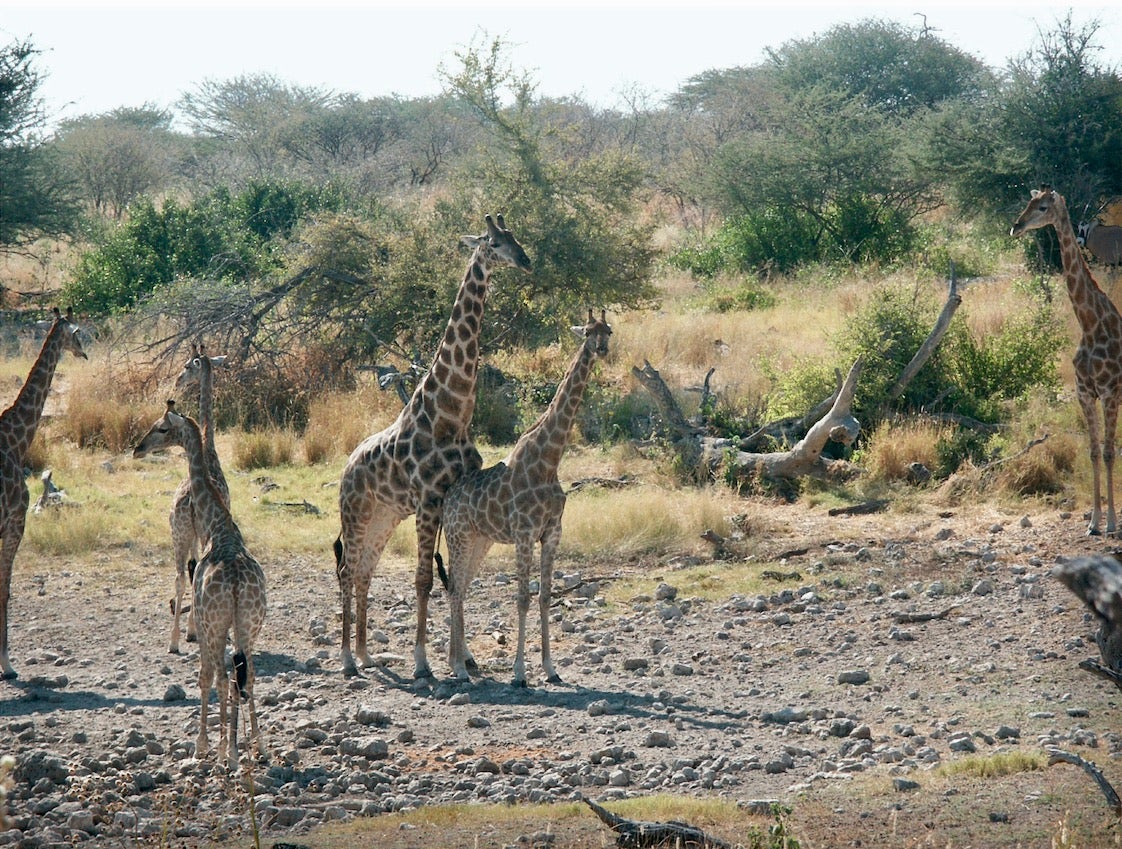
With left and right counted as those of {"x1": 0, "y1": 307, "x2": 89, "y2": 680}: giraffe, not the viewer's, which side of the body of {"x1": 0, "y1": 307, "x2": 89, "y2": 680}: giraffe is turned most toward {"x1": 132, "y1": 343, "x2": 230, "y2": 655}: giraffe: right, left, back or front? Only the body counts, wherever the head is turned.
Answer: front

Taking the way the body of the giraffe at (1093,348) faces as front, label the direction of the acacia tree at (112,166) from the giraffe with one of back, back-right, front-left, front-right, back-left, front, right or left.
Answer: right

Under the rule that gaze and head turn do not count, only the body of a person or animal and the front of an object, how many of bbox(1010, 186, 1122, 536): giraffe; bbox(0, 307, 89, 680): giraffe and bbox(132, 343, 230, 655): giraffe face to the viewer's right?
1

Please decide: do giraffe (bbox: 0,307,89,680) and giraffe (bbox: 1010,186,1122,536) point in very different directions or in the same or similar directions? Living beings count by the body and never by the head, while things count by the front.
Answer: very different directions

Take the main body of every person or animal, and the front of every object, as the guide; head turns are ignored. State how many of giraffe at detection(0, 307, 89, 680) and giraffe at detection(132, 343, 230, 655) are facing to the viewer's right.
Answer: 1

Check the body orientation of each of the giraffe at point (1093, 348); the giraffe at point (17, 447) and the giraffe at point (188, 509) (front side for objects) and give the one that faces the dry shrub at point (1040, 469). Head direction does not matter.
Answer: the giraffe at point (17, 447)

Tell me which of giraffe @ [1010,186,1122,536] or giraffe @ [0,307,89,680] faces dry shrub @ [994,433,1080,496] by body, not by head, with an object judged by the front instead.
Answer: giraffe @ [0,307,89,680]

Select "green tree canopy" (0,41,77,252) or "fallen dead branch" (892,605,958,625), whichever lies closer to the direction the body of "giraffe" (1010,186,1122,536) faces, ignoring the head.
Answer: the fallen dead branch

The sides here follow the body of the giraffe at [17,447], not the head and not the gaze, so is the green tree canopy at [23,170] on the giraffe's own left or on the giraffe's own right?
on the giraffe's own left

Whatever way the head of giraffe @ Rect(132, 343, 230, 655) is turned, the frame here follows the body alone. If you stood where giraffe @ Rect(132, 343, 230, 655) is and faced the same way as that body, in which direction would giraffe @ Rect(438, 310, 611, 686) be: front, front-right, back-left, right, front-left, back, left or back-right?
right

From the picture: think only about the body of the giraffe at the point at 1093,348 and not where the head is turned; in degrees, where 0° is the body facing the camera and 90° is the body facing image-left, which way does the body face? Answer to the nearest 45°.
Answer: approximately 45°

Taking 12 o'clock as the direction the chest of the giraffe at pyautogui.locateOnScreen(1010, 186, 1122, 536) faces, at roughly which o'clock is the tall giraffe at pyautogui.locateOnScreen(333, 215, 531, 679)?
The tall giraffe is roughly at 12 o'clock from the giraffe.

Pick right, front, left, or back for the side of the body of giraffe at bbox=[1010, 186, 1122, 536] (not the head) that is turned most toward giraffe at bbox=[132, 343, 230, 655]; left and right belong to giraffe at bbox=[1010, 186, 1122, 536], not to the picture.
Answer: front

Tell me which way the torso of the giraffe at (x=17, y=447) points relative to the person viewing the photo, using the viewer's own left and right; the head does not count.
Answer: facing to the right of the viewer
